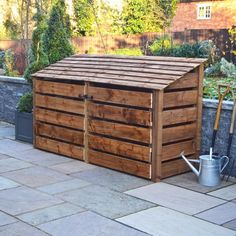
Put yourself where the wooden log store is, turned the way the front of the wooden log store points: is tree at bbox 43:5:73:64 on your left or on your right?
on your right

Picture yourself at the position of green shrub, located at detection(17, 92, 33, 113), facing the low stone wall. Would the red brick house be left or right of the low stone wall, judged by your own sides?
right

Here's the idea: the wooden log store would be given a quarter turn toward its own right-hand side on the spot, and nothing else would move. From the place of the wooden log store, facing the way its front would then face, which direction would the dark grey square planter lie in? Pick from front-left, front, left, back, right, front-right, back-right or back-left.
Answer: front

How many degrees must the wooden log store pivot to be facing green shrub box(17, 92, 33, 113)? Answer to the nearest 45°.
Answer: approximately 90° to its right

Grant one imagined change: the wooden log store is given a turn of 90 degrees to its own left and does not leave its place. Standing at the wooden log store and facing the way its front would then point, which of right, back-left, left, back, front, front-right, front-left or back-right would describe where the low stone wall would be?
back

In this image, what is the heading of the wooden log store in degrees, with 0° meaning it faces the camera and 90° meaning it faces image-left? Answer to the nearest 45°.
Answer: approximately 45°
